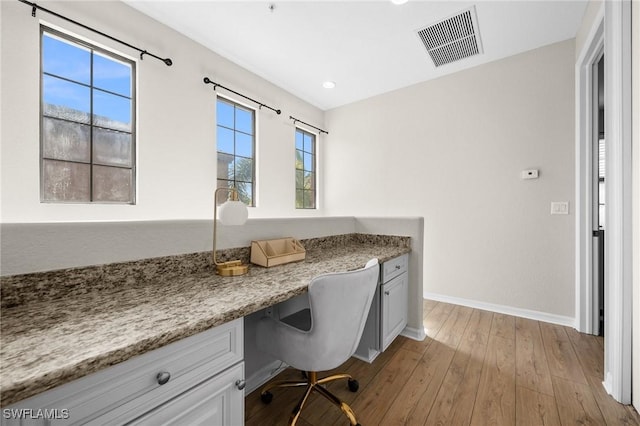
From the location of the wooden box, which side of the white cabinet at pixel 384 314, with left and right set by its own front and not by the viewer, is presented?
right

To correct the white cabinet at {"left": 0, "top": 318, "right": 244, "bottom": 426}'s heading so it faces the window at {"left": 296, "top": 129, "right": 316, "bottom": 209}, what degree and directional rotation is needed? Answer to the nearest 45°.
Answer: approximately 90° to its left

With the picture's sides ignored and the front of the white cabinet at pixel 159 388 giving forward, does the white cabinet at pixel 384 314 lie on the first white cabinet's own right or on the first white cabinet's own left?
on the first white cabinet's own left

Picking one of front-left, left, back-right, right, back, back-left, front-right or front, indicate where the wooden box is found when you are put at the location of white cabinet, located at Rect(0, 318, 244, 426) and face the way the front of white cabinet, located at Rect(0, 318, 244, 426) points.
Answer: left

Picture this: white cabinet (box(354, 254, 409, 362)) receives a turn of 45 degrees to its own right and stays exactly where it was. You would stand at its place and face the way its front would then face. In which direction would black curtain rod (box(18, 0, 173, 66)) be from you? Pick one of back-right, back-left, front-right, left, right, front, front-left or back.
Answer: right

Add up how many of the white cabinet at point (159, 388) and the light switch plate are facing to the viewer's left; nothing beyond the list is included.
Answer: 0

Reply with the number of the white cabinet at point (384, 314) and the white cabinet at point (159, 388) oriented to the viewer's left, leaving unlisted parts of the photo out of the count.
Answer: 0

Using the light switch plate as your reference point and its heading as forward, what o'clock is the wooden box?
The wooden box is roughly at 1 o'clock from the light switch plate.

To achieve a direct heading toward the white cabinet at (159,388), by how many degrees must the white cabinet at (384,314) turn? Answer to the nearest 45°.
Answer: approximately 90° to its right

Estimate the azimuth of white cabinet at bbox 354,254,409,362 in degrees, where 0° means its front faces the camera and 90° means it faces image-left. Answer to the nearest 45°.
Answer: approximately 315°

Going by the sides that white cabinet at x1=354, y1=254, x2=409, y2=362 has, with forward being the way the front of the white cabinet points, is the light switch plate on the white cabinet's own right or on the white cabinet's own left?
on the white cabinet's own left

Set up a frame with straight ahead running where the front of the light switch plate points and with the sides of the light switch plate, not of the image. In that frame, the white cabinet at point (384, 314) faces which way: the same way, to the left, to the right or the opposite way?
to the left
